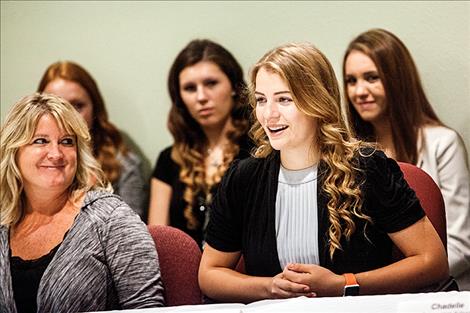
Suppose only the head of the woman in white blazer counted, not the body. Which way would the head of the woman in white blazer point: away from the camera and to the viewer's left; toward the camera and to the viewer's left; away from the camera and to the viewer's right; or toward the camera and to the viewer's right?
toward the camera and to the viewer's left

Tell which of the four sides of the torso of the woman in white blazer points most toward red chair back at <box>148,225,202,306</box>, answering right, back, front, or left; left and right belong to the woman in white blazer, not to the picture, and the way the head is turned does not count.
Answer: front

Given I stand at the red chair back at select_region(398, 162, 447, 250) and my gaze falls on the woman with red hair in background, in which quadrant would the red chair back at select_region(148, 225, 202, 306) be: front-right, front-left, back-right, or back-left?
front-left

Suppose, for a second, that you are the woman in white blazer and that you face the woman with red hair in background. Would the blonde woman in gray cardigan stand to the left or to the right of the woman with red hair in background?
left

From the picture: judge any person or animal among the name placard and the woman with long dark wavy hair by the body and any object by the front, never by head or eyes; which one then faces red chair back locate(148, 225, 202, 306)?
the woman with long dark wavy hair

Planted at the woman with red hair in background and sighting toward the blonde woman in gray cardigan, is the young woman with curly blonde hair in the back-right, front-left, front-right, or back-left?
front-left

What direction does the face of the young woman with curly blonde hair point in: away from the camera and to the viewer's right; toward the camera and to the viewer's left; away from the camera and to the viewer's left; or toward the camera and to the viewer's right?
toward the camera and to the viewer's left

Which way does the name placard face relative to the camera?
toward the camera

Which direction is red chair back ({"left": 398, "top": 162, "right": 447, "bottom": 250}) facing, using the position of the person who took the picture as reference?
facing the viewer and to the left of the viewer

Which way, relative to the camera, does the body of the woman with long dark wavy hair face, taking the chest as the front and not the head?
toward the camera

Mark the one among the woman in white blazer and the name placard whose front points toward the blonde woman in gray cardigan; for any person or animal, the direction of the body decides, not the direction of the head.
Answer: the woman in white blazer

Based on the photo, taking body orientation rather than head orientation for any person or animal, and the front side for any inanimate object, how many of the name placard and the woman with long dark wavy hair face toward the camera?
2
